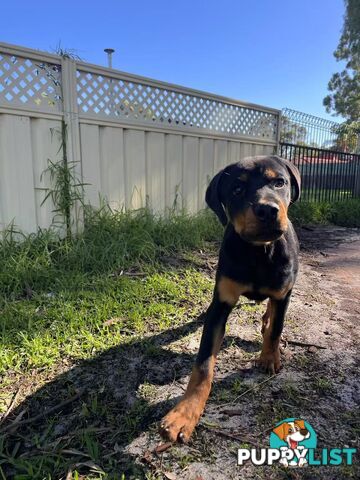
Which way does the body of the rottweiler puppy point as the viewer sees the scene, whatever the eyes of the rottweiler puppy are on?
toward the camera

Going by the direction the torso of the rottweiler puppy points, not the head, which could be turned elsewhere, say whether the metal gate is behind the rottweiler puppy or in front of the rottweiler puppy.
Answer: behind
